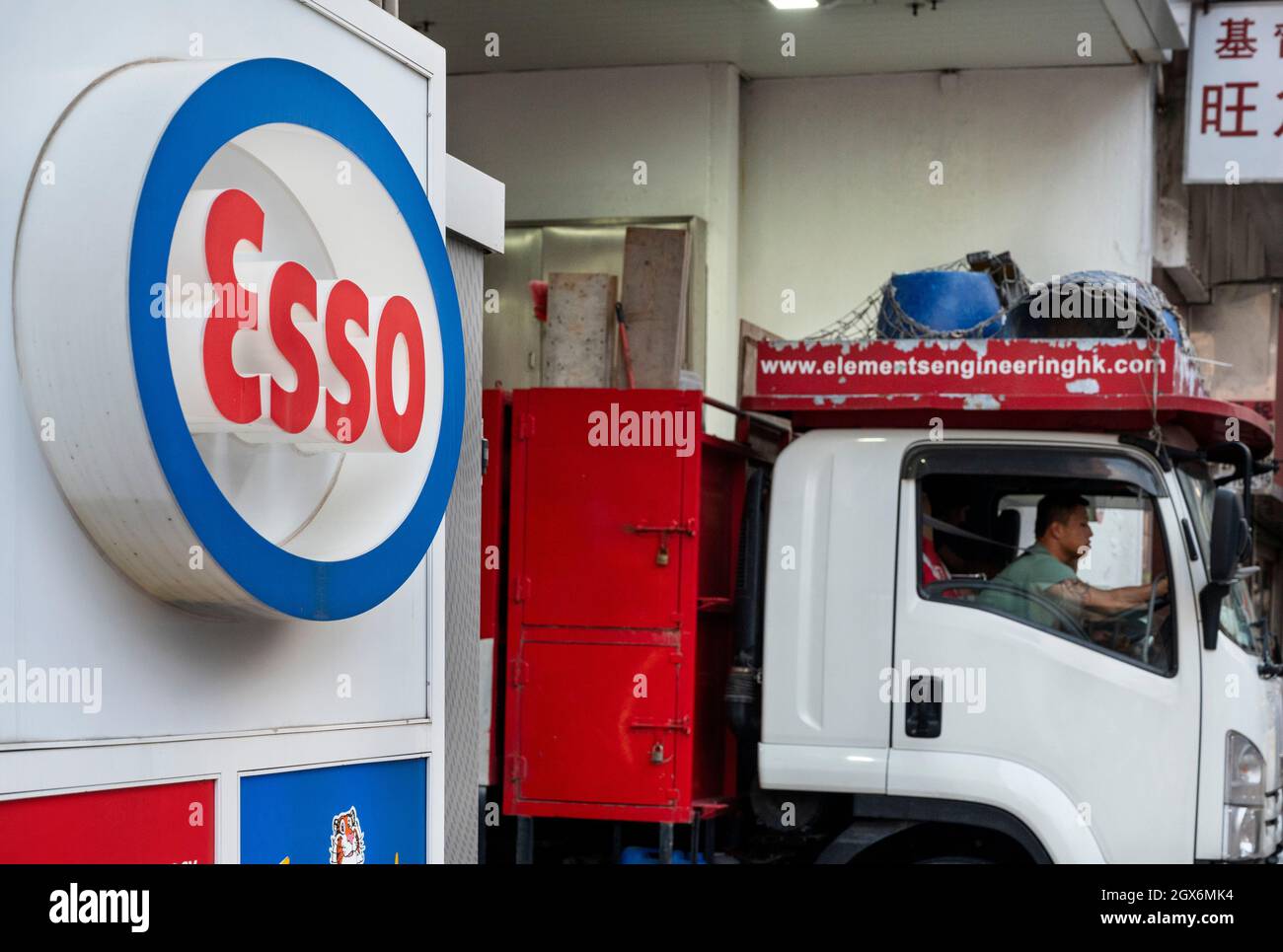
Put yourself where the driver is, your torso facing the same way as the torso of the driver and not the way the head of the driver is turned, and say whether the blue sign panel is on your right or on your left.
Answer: on your right

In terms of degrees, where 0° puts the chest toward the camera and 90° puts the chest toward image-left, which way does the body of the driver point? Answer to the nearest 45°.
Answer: approximately 270°

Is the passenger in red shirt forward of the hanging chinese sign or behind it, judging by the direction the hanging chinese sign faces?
forward

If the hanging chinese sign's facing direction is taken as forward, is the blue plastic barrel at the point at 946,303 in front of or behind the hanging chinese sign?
in front

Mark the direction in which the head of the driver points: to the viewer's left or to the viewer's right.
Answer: to the viewer's right

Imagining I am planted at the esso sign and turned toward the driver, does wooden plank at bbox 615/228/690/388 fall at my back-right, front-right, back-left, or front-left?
front-left

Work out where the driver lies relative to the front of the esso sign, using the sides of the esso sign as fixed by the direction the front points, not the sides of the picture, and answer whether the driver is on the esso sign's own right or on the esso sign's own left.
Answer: on the esso sign's own left

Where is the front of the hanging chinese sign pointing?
toward the camera

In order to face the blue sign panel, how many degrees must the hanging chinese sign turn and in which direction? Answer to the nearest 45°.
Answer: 0° — it already faces it

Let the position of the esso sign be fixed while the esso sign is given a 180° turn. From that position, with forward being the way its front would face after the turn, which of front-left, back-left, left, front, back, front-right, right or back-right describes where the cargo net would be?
right

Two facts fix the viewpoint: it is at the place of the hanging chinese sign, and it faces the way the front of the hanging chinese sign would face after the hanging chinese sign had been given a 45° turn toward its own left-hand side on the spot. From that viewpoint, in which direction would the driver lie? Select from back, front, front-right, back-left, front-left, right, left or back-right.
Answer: front-right
